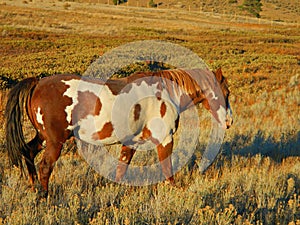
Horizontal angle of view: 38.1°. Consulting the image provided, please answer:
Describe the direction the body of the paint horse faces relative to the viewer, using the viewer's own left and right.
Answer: facing to the right of the viewer
